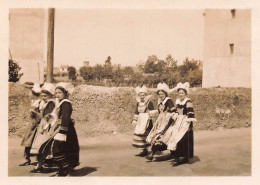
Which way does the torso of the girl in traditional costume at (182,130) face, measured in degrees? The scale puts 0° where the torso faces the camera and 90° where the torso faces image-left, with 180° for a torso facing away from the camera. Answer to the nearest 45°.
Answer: approximately 45°

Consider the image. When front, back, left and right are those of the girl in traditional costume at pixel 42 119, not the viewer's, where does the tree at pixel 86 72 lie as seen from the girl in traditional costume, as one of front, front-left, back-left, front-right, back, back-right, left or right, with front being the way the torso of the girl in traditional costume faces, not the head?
back
